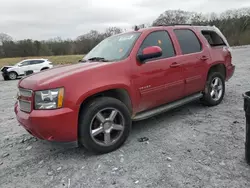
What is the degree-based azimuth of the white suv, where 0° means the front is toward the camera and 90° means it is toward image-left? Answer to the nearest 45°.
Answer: approximately 45°

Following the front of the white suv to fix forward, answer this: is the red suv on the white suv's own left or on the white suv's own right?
on the white suv's own left

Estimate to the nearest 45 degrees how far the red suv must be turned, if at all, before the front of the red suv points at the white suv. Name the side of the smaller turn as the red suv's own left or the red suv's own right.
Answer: approximately 90° to the red suv's own right

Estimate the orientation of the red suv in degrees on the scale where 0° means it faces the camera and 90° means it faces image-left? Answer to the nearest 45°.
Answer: approximately 45°

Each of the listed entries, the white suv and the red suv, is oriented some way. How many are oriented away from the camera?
0
